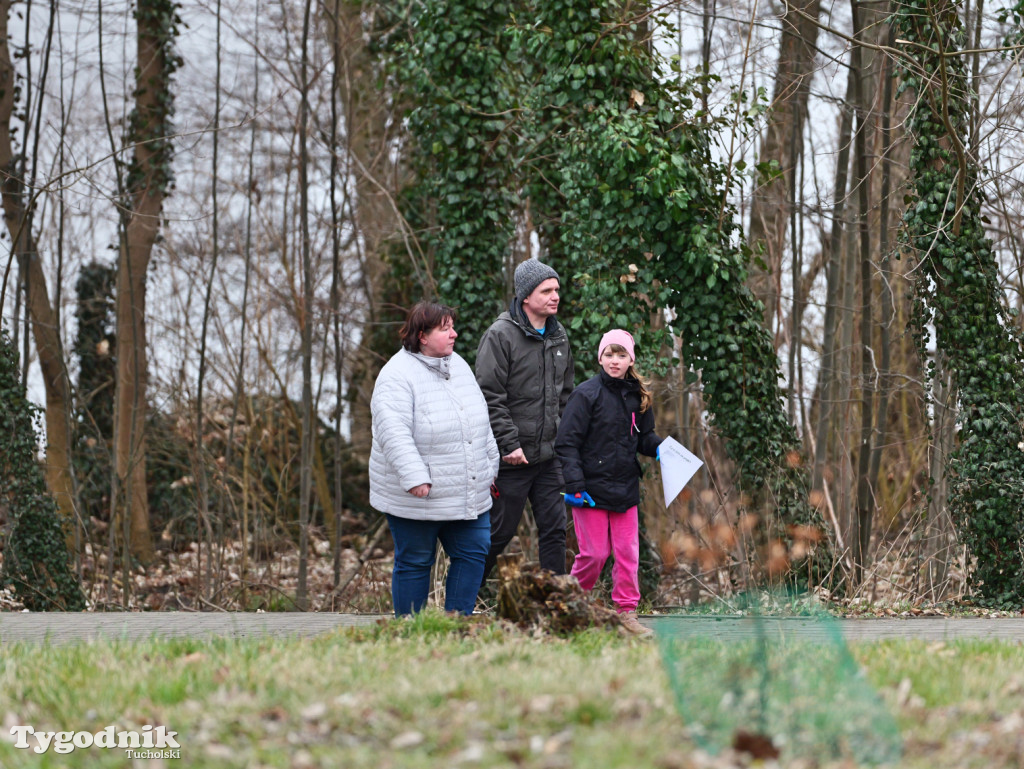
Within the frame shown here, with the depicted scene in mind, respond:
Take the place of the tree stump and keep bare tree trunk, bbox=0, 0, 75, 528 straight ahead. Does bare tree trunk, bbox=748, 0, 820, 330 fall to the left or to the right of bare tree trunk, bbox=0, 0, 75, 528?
right

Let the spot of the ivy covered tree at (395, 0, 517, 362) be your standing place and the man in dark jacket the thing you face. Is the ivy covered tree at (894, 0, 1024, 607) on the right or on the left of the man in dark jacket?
left

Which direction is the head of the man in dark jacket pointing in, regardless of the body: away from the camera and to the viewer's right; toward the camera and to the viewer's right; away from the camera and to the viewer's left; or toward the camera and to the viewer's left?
toward the camera and to the viewer's right

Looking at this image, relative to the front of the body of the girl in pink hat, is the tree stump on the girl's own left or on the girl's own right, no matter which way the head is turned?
on the girl's own right

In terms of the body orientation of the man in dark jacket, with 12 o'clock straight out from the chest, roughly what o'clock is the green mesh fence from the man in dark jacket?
The green mesh fence is roughly at 1 o'clock from the man in dark jacket.

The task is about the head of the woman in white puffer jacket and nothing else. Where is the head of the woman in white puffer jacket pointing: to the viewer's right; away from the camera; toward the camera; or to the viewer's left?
to the viewer's right

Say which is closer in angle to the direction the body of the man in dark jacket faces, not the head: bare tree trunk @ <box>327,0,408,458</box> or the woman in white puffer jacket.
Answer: the woman in white puffer jacket

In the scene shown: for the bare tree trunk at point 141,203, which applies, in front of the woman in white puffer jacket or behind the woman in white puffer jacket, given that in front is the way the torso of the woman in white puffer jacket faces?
behind

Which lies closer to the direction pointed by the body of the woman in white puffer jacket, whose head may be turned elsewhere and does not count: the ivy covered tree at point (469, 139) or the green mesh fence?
the green mesh fence
